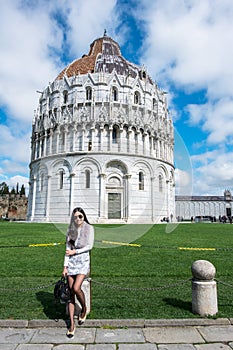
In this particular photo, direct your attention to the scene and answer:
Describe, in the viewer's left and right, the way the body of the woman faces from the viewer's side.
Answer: facing the viewer

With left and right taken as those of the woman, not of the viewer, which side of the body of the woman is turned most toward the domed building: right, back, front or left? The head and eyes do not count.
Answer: back

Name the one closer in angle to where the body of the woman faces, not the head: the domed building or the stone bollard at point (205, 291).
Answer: the stone bollard

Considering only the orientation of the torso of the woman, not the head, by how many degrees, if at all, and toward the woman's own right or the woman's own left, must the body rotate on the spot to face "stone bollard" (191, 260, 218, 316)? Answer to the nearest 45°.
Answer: approximately 90° to the woman's own left
